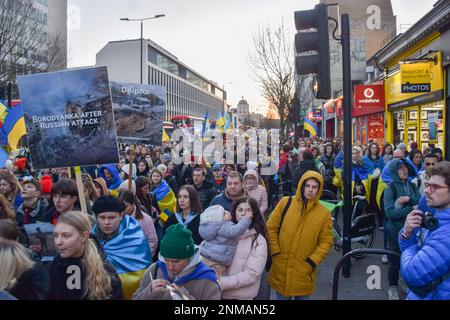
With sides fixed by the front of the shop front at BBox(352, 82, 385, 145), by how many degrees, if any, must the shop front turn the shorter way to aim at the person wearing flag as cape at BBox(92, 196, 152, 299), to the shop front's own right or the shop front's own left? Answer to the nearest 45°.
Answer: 0° — it already faces them

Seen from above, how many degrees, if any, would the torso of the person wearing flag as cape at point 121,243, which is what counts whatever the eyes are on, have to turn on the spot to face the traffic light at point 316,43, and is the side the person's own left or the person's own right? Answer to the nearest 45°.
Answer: approximately 180°

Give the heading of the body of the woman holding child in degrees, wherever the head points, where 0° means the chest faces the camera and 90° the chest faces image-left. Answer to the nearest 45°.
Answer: approximately 45°

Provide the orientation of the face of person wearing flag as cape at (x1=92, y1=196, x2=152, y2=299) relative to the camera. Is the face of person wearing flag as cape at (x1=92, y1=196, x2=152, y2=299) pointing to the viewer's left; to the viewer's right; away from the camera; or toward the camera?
toward the camera

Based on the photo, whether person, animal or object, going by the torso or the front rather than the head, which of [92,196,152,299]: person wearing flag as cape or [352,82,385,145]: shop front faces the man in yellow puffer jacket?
the shop front

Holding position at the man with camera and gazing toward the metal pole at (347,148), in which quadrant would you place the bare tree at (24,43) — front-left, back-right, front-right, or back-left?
front-left

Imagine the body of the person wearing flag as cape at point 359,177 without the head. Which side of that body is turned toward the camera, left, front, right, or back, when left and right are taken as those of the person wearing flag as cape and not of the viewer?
front

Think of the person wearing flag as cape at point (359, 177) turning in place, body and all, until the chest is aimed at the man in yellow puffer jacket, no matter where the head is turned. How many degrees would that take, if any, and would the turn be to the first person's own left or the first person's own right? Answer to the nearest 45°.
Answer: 0° — they already face them

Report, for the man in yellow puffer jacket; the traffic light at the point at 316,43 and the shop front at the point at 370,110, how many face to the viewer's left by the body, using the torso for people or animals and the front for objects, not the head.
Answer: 1

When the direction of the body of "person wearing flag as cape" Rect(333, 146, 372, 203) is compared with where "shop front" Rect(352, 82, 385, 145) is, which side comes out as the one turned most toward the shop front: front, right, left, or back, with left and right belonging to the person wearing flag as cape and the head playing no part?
back

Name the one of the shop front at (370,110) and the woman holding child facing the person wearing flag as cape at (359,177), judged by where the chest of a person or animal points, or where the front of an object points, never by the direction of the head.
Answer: the shop front

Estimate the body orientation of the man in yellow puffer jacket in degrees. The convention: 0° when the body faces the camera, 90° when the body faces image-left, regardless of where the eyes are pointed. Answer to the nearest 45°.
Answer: approximately 0°

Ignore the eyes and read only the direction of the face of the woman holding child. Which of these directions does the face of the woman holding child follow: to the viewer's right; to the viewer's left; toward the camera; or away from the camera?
toward the camera
